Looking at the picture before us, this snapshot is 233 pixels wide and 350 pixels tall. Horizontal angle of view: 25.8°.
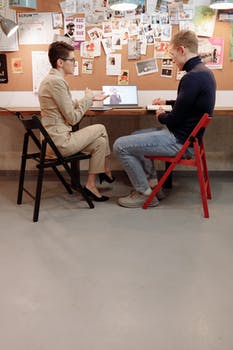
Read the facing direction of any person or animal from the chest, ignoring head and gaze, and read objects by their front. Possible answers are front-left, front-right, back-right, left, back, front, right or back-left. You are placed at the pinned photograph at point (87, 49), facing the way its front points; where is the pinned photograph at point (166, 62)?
left

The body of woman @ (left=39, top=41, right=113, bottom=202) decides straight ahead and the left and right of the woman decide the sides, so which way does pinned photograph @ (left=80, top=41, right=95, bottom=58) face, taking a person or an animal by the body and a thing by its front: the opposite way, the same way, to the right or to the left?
to the right

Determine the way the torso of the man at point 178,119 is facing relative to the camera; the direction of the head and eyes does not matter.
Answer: to the viewer's left

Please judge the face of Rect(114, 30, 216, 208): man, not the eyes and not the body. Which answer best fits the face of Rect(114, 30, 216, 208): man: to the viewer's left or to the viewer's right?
to the viewer's left

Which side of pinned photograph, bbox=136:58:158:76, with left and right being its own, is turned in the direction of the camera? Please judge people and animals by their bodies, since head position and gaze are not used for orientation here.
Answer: front

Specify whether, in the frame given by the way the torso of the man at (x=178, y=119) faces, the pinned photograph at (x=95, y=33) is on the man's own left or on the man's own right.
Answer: on the man's own right

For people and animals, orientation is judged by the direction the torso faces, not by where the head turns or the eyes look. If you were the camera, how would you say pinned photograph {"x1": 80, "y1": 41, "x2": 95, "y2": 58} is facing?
facing the viewer

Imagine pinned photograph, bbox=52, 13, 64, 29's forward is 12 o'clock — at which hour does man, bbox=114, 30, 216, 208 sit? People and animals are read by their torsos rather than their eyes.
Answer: The man is roughly at 11 o'clock from the pinned photograph.

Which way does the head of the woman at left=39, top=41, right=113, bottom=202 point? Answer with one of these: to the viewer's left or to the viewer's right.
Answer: to the viewer's right

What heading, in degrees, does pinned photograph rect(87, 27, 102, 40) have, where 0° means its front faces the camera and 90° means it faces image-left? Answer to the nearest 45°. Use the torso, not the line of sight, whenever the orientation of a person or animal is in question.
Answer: approximately 0°

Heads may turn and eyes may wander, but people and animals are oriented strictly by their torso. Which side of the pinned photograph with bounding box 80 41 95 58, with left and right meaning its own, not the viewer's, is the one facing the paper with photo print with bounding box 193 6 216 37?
left

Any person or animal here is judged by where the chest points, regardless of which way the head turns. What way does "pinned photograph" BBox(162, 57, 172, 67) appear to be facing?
toward the camera

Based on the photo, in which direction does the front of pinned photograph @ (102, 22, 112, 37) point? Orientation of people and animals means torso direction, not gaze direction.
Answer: toward the camera

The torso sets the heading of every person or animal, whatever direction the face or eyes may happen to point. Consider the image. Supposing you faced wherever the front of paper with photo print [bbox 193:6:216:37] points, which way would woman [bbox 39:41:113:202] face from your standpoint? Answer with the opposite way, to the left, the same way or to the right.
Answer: to the left

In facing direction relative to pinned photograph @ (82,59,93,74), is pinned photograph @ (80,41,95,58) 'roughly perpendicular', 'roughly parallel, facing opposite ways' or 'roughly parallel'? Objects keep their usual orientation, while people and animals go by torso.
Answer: roughly parallel

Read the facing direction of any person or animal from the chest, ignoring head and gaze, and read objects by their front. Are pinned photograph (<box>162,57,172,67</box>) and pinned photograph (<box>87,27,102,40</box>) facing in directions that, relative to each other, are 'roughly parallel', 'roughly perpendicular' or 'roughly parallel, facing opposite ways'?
roughly parallel
